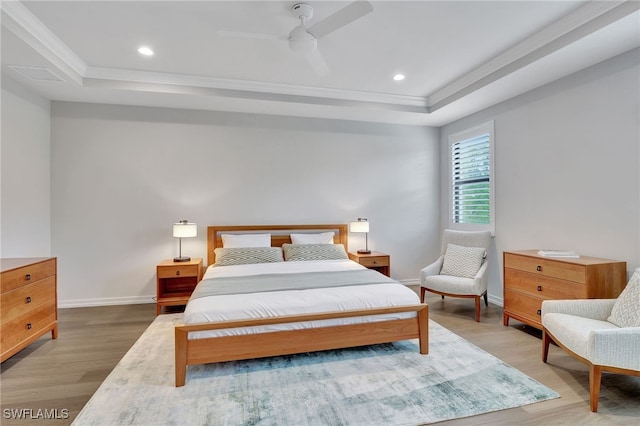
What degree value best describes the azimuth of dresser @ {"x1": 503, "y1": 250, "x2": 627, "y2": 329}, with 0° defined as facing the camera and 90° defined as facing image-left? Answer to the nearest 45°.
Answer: approximately 45°

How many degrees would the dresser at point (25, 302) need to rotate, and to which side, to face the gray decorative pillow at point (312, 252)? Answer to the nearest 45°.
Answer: approximately 45° to its left

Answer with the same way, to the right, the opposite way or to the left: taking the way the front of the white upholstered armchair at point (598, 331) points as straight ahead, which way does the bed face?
to the left

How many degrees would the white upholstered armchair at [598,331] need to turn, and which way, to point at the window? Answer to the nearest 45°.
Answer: approximately 90° to its right

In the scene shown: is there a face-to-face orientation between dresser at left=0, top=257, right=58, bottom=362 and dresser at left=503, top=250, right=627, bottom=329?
yes

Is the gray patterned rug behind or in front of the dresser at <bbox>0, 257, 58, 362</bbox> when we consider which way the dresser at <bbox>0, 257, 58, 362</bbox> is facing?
in front

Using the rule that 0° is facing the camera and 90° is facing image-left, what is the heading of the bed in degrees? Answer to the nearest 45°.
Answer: approximately 0°

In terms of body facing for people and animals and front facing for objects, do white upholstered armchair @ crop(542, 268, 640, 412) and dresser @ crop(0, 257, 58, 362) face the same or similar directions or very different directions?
very different directions

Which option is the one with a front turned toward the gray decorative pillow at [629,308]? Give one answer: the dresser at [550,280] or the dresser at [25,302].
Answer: the dresser at [25,302]

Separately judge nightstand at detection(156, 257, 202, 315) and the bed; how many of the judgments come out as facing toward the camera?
2

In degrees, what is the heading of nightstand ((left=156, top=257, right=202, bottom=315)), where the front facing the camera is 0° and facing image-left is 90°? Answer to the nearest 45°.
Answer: approximately 0°
